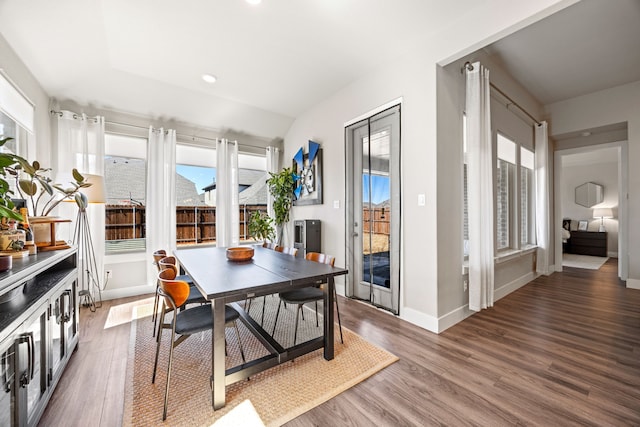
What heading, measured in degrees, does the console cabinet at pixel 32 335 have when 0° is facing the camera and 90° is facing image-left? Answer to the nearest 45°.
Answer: approximately 270°

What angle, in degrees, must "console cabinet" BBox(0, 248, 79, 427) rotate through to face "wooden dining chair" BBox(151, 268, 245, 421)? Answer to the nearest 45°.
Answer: approximately 45° to its right

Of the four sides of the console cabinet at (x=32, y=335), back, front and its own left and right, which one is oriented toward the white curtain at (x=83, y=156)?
left

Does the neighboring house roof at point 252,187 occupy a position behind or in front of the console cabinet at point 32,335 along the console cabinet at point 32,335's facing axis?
in front

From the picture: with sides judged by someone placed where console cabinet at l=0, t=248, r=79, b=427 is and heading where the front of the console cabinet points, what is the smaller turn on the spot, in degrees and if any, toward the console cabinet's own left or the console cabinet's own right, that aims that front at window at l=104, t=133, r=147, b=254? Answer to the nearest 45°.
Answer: approximately 90° to the console cabinet's own left

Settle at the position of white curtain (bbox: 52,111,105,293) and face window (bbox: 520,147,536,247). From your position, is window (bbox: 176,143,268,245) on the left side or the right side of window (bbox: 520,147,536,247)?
left

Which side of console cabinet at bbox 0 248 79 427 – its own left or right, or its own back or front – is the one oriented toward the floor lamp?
left

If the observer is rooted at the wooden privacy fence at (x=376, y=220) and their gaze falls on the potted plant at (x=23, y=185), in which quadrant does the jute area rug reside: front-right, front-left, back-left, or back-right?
front-left

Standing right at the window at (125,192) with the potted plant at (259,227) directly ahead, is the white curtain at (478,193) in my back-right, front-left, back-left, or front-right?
front-right

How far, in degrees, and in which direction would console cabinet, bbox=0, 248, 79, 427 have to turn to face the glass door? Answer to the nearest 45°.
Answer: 0° — it already faces it

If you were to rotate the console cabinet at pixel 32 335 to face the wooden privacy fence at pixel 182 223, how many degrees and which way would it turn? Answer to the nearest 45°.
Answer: approximately 45° to its left

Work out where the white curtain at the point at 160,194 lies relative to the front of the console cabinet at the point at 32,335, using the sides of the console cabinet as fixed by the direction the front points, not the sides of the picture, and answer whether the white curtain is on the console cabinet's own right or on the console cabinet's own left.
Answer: on the console cabinet's own left
